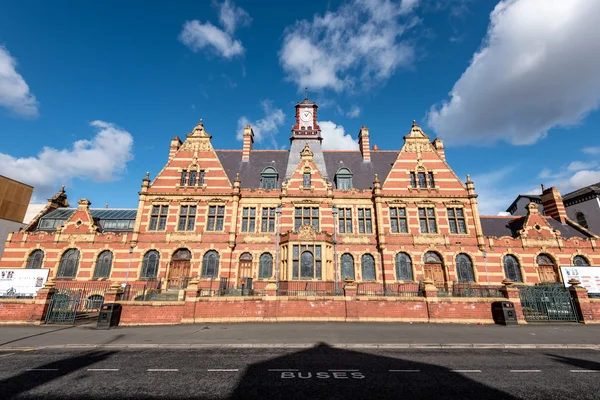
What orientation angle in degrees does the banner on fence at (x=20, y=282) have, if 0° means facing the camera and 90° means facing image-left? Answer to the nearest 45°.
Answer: approximately 0°

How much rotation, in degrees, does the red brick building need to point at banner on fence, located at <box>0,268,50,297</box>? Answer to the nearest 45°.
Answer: approximately 90° to its right

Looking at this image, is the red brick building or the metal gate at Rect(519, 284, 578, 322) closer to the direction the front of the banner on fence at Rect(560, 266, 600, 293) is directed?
the metal gate

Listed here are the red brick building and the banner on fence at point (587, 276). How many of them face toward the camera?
2

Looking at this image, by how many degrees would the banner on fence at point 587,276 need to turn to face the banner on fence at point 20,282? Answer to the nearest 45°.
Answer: approximately 45° to its right

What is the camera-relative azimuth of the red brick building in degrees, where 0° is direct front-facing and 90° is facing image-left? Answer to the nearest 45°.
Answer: approximately 0°

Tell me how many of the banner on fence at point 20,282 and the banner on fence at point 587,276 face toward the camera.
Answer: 2
